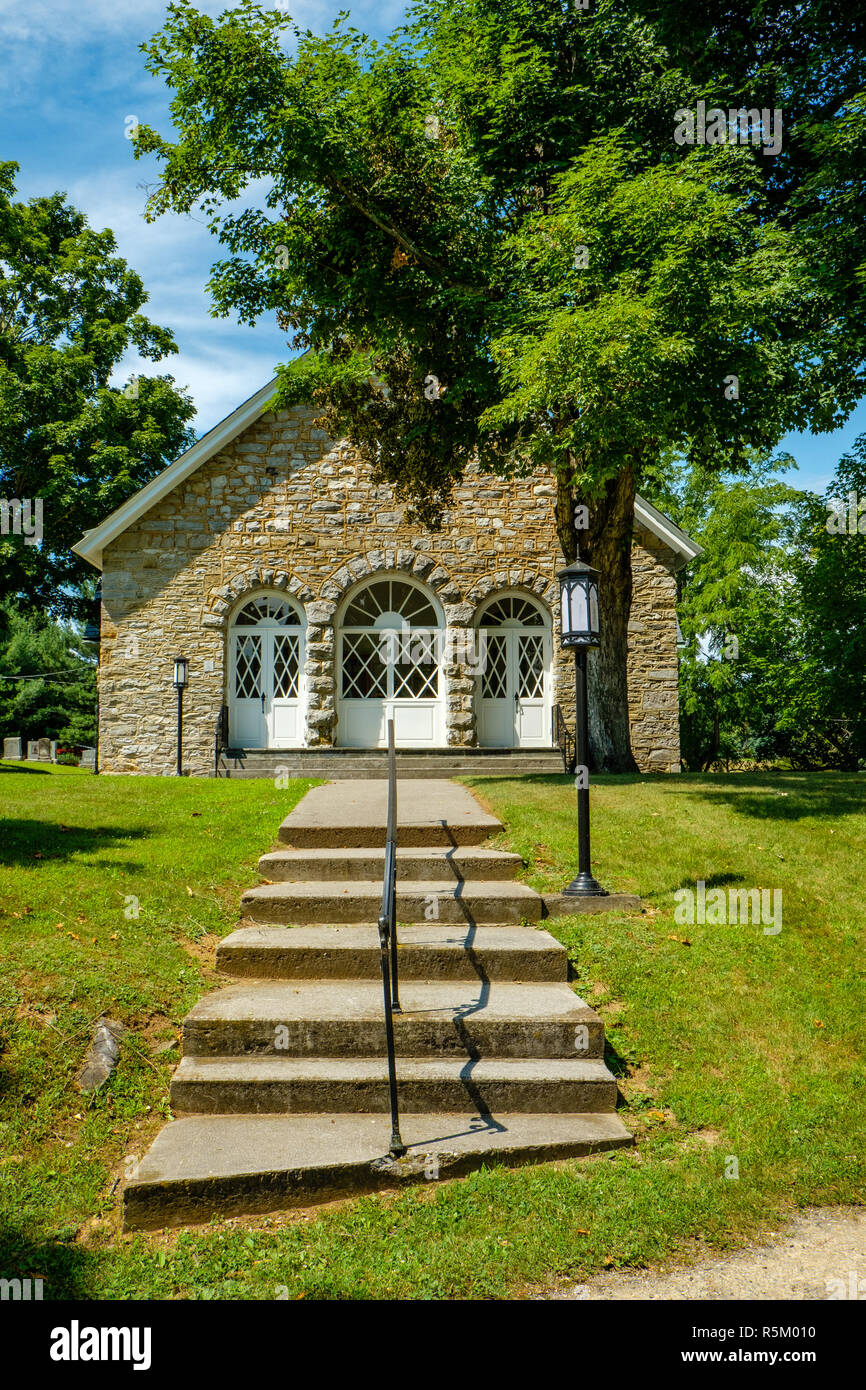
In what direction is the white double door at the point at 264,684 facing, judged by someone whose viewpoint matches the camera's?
facing the viewer

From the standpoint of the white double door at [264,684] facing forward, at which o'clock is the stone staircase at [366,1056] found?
The stone staircase is roughly at 12 o'clock from the white double door.

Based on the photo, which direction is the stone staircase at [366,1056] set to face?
toward the camera

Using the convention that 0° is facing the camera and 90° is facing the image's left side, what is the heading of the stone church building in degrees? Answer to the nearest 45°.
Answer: approximately 0°

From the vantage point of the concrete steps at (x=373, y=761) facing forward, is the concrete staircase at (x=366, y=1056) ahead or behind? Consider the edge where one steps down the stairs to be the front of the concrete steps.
ahead

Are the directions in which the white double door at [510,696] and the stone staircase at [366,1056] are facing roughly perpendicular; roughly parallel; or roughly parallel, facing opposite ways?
roughly parallel

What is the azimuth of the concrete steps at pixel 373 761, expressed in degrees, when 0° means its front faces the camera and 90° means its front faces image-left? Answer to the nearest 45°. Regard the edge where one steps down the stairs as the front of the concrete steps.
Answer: approximately 0°

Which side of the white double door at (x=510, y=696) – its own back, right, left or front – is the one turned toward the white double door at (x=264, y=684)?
right

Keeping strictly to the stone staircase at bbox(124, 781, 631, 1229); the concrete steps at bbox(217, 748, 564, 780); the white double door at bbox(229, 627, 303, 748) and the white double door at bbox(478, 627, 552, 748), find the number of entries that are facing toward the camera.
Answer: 4

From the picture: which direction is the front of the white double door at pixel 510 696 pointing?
toward the camera

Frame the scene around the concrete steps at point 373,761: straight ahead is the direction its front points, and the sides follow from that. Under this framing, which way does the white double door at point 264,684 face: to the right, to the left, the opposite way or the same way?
the same way

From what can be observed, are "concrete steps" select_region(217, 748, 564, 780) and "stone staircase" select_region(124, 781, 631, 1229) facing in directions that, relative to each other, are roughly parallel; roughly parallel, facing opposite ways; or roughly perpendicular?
roughly parallel

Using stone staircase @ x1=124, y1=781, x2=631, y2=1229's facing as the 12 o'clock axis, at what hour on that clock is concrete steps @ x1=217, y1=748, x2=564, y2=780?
The concrete steps is roughly at 6 o'clock from the stone staircase.
